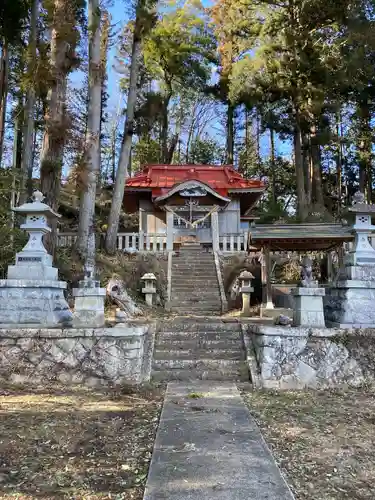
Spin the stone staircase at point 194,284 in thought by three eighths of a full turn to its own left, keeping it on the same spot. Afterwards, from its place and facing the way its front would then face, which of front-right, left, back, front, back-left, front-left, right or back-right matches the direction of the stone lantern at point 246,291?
right

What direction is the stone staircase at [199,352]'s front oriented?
toward the camera

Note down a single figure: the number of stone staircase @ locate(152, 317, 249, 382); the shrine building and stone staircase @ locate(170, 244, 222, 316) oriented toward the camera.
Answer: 3

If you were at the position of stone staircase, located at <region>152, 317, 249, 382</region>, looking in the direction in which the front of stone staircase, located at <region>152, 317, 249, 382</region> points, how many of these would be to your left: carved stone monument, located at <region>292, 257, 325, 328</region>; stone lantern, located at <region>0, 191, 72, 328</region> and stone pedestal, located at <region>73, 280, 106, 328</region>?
1

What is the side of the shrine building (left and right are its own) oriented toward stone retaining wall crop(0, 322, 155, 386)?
front

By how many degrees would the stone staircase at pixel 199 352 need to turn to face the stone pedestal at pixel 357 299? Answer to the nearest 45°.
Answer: approximately 90° to its left

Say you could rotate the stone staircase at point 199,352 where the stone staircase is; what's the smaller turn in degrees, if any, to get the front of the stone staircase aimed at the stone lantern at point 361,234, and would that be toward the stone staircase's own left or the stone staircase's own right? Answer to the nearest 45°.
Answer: approximately 90° to the stone staircase's own left

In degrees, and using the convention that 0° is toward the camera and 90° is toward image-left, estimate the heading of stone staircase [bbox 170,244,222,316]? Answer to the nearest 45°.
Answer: approximately 0°

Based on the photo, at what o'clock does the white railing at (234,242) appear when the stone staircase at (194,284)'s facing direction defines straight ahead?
The white railing is roughly at 7 o'clock from the stone staircase.

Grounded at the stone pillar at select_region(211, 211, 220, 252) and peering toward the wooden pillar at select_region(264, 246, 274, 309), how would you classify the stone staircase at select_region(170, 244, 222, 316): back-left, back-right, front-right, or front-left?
front-right

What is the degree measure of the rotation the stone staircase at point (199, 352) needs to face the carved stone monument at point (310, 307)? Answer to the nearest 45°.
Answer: approximately 90° to its left

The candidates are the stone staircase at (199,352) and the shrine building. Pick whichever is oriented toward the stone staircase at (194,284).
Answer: the shrine building

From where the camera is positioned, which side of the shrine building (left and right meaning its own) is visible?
front
